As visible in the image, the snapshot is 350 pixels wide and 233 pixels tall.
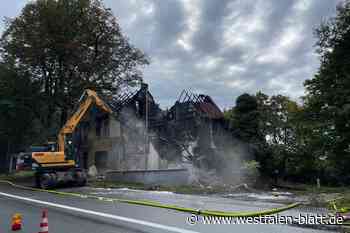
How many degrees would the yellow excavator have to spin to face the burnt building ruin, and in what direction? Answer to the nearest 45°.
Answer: approximately 45° to its left

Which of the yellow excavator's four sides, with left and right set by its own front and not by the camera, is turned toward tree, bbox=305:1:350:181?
front

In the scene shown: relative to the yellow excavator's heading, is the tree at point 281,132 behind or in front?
in front

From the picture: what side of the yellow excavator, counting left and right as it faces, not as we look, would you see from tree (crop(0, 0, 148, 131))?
left

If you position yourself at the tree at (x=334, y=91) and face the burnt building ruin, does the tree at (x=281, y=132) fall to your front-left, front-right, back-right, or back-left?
front-right

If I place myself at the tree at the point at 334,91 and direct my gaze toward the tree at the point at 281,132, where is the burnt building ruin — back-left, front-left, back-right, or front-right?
front-left

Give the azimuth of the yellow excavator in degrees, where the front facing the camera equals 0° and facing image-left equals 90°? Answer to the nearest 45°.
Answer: approximately 270°
